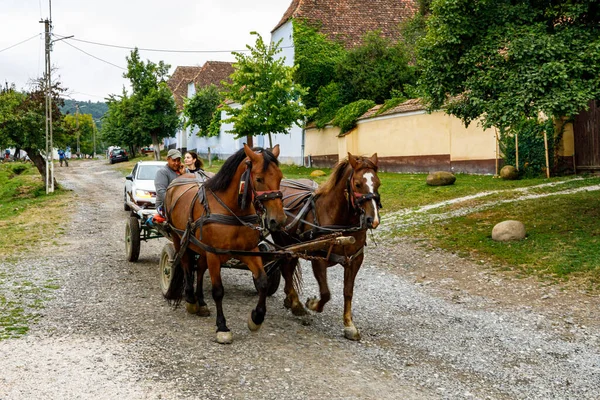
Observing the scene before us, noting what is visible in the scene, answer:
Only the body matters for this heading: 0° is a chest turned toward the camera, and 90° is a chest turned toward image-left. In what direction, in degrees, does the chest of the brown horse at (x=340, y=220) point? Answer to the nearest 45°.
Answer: approximately 315°

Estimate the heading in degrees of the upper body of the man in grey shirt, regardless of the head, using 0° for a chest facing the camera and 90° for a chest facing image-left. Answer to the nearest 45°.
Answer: approximately 315°

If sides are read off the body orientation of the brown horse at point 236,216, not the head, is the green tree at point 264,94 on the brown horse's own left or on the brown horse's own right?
on the brown horse's own left

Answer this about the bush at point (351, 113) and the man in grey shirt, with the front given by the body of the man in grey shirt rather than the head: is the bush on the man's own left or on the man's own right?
on the man's own left
